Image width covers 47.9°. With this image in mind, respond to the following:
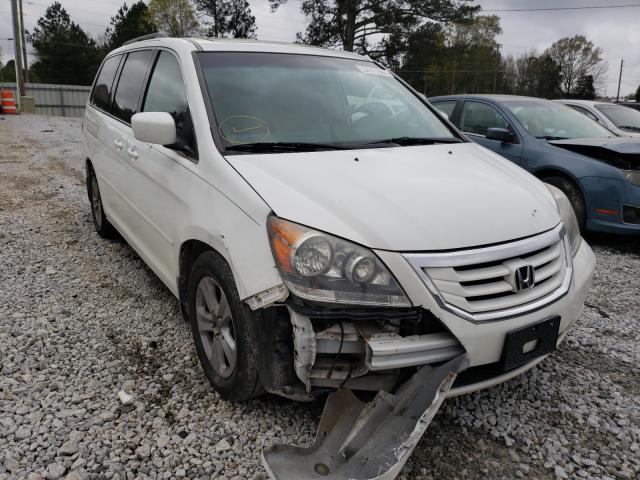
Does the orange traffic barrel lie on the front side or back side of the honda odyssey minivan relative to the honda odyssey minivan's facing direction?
on the back side

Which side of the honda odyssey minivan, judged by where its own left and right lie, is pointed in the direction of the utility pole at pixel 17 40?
back

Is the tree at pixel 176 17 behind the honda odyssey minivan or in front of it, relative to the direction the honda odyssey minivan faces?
behind

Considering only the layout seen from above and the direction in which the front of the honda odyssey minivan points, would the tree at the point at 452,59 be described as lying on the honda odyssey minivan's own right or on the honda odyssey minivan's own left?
on the honda odyssey minivan's own left

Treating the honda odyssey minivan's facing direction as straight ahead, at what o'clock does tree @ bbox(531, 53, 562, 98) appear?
The tree is roughly at 8 o'clock from the honda odyssey minivan.

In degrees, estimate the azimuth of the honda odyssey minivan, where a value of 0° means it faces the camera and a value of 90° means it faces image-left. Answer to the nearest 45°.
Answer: approximately 315°

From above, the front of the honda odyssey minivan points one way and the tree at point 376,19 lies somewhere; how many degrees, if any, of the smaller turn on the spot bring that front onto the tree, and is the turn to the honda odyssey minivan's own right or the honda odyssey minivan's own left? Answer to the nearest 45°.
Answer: approximately 135° to the honda odyssey minivan's own left

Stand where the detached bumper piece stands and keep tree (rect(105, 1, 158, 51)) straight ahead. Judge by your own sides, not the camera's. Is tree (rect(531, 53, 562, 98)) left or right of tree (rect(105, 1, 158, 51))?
right
